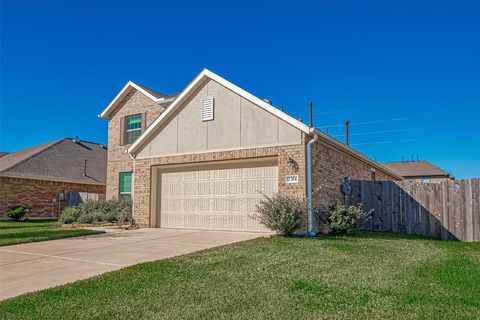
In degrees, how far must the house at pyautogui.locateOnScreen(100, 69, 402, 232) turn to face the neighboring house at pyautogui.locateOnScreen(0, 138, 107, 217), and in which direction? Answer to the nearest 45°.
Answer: approximately 90° to its right

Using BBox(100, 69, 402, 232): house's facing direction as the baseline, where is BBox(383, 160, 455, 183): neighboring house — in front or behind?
behind

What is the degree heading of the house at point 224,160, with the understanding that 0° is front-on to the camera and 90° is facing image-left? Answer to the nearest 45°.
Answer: approximately 45°

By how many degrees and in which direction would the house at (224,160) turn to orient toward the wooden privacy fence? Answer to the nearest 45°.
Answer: approximately 135° to its left

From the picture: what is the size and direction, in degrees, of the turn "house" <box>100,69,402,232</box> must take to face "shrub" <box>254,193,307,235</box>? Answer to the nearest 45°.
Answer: approximately 90° to its left

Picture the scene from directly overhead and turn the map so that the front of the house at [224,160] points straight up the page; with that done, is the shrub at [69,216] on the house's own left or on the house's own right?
on the house's own right

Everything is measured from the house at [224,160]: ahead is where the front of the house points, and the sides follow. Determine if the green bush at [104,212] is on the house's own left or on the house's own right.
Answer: on the house's own right
